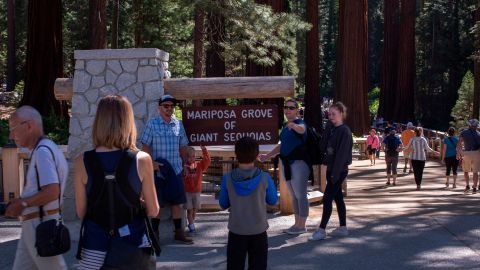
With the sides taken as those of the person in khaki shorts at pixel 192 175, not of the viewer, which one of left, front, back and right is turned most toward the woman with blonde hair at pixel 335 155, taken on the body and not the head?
left

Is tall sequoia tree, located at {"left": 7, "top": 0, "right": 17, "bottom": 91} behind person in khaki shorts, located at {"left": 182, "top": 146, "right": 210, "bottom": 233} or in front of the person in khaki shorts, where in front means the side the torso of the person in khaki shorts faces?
behind

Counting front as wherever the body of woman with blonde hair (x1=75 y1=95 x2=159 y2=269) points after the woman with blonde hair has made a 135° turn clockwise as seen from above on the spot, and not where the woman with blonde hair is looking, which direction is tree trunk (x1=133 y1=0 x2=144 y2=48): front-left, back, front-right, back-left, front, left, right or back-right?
back-left

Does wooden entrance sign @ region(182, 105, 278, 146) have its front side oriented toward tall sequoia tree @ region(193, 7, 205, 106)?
no

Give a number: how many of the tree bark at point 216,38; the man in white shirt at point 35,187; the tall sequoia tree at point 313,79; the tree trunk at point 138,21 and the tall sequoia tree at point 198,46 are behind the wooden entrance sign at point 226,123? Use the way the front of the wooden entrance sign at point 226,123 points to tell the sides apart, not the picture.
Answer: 4

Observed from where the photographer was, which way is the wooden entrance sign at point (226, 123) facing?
facing the viewer

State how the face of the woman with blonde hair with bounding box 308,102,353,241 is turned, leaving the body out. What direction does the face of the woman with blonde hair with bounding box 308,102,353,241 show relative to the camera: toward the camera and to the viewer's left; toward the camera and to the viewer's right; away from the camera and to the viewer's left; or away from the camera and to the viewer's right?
toward the camera and to the viewer's left

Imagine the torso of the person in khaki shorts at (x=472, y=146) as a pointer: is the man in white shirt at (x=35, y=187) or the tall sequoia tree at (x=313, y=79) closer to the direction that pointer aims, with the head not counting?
the tall sequoia tree

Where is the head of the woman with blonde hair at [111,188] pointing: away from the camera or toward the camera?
away from the camera

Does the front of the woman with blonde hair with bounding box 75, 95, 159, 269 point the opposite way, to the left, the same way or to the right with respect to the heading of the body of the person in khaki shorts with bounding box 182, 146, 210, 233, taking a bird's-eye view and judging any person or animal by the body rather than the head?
the opposite way

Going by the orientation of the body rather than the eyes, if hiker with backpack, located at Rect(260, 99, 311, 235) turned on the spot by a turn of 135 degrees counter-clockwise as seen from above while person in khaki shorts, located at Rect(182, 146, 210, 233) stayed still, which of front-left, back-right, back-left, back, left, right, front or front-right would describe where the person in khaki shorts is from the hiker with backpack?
back
